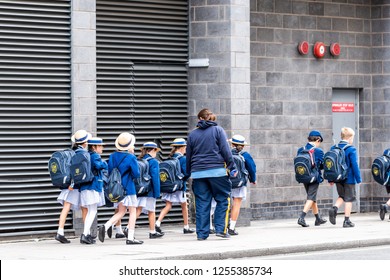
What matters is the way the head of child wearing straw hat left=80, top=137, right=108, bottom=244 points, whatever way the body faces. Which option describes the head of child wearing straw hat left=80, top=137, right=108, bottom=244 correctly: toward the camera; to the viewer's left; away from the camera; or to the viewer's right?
to the viewer's right

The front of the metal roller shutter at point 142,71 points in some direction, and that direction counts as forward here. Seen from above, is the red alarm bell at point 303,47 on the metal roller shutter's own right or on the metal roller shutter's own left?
on the metal roller shutter's own left

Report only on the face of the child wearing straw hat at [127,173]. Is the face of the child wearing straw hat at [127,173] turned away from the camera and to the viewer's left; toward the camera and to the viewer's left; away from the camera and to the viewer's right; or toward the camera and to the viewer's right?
away from the camera and to the viewer's right

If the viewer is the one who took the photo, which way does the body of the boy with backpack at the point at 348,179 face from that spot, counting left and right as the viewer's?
facing away from the viewer and to the right of the viewer

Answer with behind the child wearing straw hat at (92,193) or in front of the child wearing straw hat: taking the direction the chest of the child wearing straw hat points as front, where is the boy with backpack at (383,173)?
in front

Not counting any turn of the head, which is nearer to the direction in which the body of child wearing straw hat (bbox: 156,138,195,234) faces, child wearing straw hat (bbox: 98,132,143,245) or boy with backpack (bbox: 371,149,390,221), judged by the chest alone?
the boy with backpack

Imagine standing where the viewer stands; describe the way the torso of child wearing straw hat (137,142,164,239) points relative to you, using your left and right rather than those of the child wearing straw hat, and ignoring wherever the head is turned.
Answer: facing to the right of the viewer

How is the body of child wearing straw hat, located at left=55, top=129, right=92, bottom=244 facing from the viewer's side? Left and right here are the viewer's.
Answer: facing to the right of the viewer

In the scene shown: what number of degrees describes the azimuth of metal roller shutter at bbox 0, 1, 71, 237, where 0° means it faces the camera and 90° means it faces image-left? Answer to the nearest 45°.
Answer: approximately 0°
